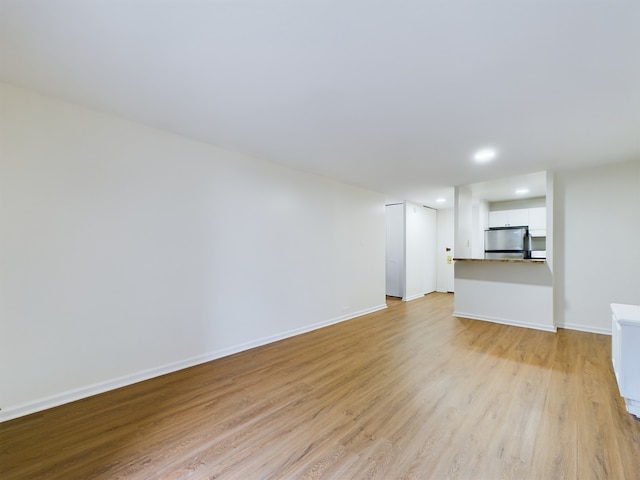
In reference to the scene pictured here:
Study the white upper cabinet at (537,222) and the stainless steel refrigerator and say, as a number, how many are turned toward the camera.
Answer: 2

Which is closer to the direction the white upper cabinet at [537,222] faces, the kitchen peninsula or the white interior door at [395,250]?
the kitchen peninsula

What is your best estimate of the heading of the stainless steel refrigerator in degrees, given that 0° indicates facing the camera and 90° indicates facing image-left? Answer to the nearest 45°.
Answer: approximately 0°

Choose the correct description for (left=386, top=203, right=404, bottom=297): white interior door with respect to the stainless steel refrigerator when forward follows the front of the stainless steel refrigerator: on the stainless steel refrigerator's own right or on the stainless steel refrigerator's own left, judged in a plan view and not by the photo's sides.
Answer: on the stainless steel refrigerator's own right

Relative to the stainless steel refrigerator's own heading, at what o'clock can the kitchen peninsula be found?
The kitchen peninsula is roughly at 12 o'clock from the stainless steel refrigerator.

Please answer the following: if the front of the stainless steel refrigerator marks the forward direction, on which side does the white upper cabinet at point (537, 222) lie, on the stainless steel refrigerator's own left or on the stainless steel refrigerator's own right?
on the stainless steel refrigerator's own left

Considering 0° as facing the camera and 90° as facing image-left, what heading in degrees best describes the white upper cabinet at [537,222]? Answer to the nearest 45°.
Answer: approximately 0°
